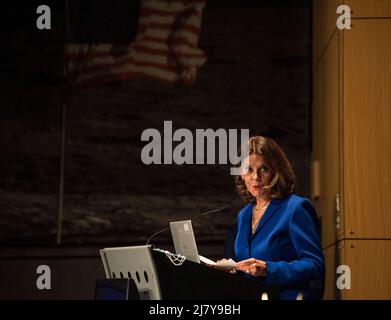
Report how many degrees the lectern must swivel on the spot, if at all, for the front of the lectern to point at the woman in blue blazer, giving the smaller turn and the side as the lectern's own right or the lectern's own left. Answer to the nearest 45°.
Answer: approximately 180°

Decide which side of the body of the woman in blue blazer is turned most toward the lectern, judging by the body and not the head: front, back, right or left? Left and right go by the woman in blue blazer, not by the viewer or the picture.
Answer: front

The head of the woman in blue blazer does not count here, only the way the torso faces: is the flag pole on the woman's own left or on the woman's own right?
on the woman's own right

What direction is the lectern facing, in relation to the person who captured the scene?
facing the viewer and to the left of the viewer

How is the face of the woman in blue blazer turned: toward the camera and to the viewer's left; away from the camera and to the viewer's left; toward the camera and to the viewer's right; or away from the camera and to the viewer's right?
toward the camera and to the viewer's left

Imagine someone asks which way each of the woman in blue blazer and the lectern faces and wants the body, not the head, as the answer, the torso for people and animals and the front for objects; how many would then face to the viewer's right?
0
